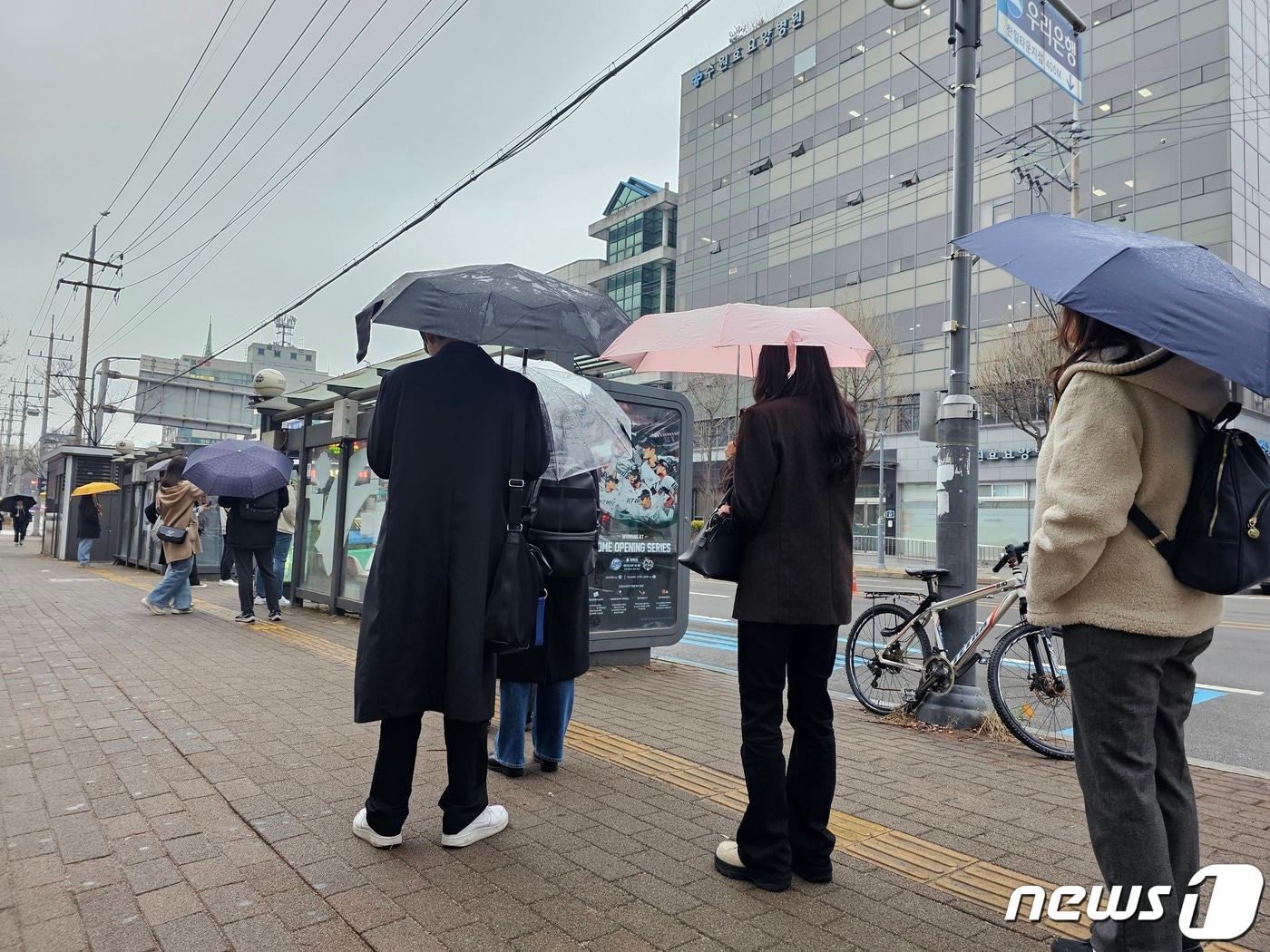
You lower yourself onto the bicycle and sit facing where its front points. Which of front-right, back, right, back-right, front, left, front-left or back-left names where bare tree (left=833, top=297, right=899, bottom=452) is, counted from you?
back-left

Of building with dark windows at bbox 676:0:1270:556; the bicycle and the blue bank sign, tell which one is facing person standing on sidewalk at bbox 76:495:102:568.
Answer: the building with dark windows

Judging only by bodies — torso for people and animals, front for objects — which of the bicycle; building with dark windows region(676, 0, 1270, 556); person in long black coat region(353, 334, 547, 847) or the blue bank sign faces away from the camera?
the person in long black coat

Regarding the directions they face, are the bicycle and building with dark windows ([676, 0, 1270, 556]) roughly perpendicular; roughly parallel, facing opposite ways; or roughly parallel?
roughly perpendicular

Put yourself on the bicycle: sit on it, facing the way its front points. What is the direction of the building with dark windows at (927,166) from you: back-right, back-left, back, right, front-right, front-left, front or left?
back-left

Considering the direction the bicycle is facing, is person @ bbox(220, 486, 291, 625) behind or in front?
behind

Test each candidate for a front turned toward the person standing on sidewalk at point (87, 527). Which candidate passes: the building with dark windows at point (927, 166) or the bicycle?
the building with dark windows

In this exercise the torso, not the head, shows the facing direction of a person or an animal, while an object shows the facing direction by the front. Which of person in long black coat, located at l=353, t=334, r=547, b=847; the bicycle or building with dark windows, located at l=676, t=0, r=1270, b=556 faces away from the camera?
the person in long black coat

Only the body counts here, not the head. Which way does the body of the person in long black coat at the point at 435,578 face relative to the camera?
away from the camera

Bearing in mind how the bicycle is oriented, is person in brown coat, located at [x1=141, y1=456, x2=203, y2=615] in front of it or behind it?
behind

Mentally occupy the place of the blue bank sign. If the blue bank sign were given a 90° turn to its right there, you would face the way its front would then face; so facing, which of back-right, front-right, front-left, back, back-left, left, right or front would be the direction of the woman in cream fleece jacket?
front-left

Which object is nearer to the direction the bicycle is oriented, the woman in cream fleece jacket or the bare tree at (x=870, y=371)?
the woman in cream fleece jacket

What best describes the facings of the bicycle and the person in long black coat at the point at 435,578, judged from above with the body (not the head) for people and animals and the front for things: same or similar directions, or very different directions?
very different directions

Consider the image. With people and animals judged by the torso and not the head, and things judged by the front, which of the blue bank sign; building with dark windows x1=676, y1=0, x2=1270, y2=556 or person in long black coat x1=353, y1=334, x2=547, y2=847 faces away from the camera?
the person in long black coat
